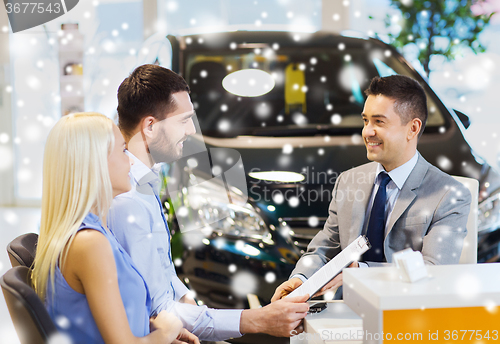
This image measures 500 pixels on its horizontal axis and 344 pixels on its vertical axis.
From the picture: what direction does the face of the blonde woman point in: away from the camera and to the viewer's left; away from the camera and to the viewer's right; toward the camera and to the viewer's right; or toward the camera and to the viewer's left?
away from the camera and to the viewer's right

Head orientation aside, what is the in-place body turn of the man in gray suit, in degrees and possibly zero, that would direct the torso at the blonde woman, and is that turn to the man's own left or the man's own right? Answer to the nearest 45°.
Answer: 0° — they already face them

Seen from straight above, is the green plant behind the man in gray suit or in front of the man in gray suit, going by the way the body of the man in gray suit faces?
behind

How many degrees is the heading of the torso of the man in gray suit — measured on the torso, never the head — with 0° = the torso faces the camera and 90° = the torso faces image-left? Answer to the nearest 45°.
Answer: approximately 45°

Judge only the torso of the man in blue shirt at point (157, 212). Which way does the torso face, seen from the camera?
to the viewer's right

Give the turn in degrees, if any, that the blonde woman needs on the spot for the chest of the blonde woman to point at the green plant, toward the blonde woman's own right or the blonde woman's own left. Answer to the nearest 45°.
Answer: approximately 45° to the blonde woman's own left

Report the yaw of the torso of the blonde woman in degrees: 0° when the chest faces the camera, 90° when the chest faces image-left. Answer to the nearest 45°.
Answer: approximately 270°
